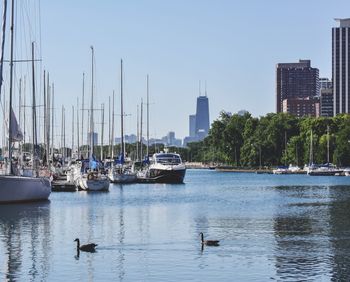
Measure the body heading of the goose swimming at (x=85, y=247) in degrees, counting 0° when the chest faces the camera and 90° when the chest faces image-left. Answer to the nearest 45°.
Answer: approximately 90°
